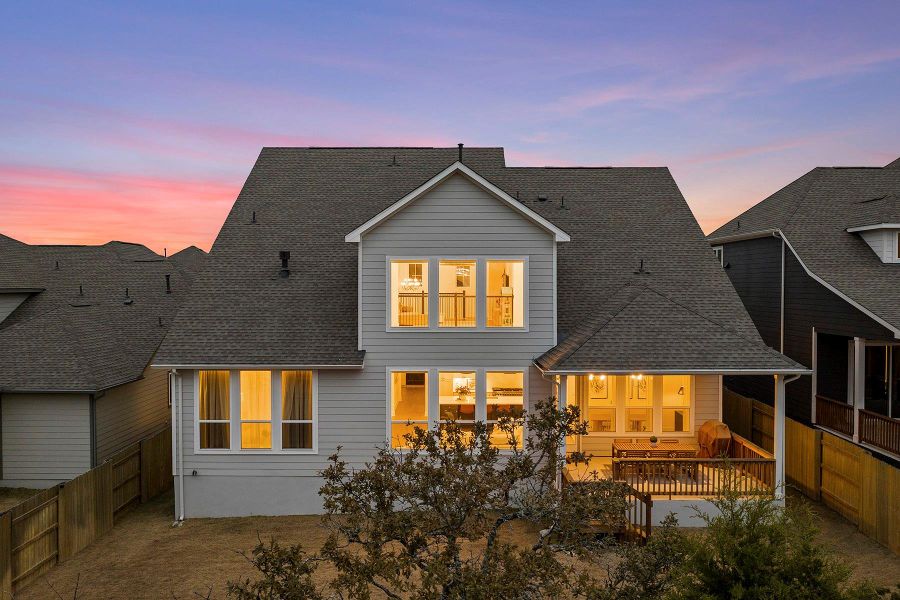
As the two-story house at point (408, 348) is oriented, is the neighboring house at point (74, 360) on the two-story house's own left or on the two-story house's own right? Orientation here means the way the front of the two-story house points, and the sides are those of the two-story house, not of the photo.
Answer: on the two-story house's own left

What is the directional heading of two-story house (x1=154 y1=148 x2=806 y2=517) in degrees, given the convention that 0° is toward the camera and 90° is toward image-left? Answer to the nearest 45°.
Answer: approximately 180°

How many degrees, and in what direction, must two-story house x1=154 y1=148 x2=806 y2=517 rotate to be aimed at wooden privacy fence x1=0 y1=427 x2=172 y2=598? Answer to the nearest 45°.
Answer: approximately 135° to its left

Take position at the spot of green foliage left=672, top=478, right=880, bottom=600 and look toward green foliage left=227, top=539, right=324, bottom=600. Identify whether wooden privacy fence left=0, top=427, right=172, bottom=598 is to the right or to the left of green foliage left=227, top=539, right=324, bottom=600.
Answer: right

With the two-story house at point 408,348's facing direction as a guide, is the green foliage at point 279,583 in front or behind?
behind

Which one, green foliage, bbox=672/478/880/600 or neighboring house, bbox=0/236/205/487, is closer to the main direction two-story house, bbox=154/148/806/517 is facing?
the neighboring house

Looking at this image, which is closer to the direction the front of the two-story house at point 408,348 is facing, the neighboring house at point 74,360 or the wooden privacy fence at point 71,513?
the neighboring house

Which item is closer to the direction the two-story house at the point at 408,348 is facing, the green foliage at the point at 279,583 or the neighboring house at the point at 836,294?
the neighboring house

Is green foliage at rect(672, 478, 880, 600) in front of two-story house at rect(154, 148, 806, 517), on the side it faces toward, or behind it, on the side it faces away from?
behind
